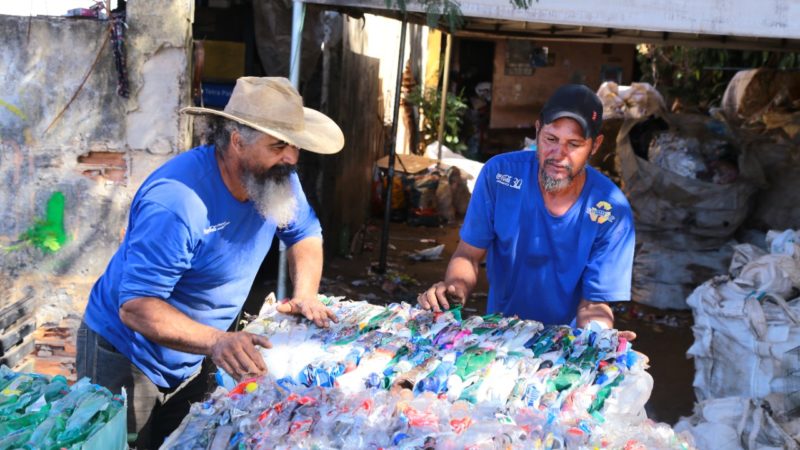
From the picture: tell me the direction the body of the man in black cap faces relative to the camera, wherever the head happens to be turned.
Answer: toward the camera

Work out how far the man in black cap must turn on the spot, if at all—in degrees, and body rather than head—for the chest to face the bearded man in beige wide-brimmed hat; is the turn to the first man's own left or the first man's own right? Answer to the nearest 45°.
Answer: approximately 90° to the first man's own right

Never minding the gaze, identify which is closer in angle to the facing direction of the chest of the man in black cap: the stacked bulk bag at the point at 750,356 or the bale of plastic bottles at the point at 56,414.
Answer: the bale of plastic bottles

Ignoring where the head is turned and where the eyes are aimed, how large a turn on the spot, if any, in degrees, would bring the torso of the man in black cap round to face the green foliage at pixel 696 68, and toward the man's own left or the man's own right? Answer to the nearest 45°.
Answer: approximately 180°

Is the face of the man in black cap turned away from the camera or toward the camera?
toward the camera

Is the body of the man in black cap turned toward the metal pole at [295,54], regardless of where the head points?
no

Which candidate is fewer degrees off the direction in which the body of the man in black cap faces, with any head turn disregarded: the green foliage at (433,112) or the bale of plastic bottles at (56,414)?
the bale of plastic bottles

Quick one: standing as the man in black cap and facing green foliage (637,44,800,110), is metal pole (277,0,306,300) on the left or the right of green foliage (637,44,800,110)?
left

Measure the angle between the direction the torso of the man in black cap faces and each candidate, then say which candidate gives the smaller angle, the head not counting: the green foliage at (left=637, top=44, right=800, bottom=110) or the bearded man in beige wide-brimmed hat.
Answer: the bearded man in beige wide-brimmed hat

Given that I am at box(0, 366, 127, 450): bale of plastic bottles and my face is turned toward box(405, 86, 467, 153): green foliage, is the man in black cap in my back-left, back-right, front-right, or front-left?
front-right

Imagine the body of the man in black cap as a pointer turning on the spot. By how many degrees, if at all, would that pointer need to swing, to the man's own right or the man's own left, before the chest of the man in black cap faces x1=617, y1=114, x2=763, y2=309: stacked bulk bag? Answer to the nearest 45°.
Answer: approximately 180°

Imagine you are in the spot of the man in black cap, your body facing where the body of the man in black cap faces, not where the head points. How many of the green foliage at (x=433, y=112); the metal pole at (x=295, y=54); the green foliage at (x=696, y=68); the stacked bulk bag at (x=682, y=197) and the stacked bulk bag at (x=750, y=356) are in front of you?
0

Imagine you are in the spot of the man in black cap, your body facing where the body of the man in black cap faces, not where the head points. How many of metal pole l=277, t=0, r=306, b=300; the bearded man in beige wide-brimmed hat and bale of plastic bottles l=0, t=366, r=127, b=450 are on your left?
0

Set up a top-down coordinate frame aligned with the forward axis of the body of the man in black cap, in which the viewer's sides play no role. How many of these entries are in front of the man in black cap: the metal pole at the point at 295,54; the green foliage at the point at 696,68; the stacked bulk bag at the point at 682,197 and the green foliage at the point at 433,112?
0
